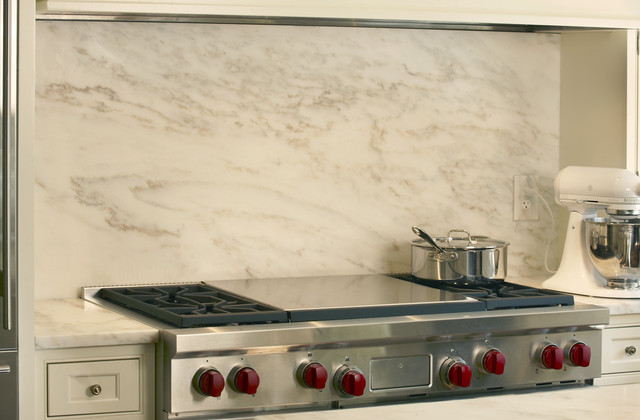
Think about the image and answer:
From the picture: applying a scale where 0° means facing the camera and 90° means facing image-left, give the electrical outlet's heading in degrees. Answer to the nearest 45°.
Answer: approximately 0°

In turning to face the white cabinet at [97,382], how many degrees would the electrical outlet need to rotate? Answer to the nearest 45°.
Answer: approximately 45° to its right

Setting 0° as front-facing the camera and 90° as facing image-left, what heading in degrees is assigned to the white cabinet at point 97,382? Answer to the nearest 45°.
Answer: approximately 0°

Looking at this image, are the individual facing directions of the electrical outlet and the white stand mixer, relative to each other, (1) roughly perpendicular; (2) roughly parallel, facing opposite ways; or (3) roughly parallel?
roughly perpendicular

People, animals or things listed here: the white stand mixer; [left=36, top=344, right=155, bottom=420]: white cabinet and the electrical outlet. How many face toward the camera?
2

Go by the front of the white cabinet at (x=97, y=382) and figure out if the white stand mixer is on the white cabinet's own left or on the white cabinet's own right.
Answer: on the white cabinet's own left

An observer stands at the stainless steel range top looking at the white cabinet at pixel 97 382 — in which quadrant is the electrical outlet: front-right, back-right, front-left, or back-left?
back-right
